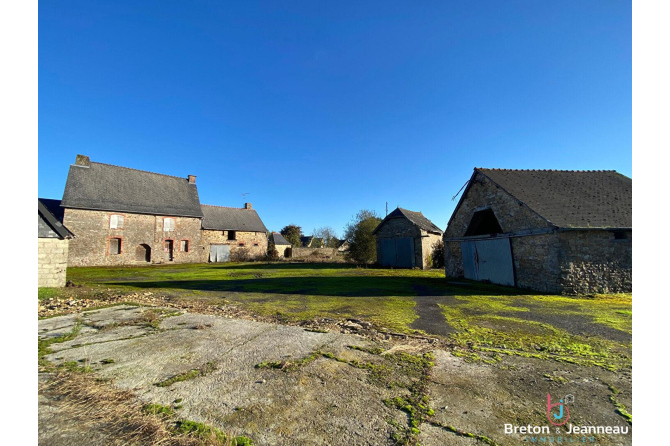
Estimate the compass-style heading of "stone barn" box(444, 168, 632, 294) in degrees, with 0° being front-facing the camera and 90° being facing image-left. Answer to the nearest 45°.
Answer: approximately 45°

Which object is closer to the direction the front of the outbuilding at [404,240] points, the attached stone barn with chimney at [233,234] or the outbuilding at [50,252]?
the outbuilding

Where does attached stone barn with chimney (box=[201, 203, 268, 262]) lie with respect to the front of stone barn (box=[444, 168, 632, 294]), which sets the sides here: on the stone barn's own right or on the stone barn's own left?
on the stone barn's own right

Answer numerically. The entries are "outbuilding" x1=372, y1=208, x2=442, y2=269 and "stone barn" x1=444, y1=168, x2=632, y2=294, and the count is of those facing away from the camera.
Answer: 0

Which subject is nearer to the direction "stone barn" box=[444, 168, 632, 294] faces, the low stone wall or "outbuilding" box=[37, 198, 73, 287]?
the outbuilding

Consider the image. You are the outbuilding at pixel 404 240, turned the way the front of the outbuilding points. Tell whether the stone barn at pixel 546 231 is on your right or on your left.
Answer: on your left

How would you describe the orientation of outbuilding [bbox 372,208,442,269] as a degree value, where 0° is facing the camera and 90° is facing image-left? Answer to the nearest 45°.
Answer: approximately 45°

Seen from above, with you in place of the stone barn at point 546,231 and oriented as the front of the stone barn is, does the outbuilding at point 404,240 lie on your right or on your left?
on your right

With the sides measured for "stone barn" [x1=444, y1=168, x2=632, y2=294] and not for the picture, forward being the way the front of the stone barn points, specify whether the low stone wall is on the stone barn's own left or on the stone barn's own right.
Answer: on the stone barn's own right
